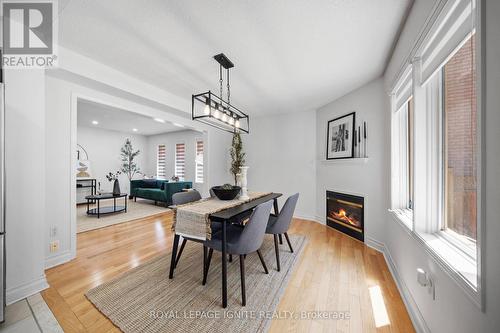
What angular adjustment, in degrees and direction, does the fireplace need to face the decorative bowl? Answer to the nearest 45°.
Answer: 0° — it already faces it

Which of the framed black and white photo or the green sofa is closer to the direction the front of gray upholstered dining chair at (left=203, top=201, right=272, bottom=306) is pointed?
the green sofa

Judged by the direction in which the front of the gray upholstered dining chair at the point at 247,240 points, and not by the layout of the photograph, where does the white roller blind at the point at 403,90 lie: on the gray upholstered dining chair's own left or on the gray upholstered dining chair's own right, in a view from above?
on the gray upholstered dining chair's own right

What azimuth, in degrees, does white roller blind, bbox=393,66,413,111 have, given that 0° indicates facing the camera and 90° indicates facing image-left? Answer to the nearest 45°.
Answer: approximately 45°

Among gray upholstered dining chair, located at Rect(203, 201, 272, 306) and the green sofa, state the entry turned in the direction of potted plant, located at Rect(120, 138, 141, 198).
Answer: the gray upholstered dining chair

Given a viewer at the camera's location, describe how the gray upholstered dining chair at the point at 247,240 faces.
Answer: facing away from the viewer and to the left of the viewer

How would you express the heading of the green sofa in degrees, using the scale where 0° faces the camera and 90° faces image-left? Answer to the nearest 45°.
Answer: approximately 45°

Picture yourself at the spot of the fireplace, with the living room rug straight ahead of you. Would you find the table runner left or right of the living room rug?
left

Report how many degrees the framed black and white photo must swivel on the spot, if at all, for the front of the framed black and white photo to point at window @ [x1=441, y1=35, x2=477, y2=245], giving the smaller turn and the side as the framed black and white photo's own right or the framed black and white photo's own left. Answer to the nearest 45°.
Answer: approximately 45° to the framed black and white photo's own left

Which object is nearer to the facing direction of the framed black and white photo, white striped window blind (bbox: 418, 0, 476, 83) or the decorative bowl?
the decorative bowl
